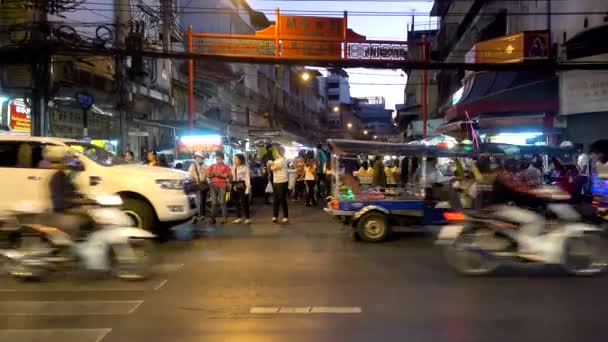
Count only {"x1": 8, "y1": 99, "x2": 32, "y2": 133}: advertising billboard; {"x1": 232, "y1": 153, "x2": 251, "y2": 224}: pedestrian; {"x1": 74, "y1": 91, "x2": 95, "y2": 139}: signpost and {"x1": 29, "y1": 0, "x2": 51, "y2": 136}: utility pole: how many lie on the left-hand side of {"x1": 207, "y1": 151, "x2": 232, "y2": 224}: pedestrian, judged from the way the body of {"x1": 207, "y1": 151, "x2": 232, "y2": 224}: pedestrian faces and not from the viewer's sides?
1

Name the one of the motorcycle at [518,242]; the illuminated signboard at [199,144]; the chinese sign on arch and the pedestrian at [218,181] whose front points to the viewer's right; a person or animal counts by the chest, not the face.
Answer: the motorcycle

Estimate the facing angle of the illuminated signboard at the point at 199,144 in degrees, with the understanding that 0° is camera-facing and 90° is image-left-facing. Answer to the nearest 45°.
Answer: approximately 0°

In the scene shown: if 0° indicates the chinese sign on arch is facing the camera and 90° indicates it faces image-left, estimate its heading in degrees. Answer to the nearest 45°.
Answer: approximately 0°
